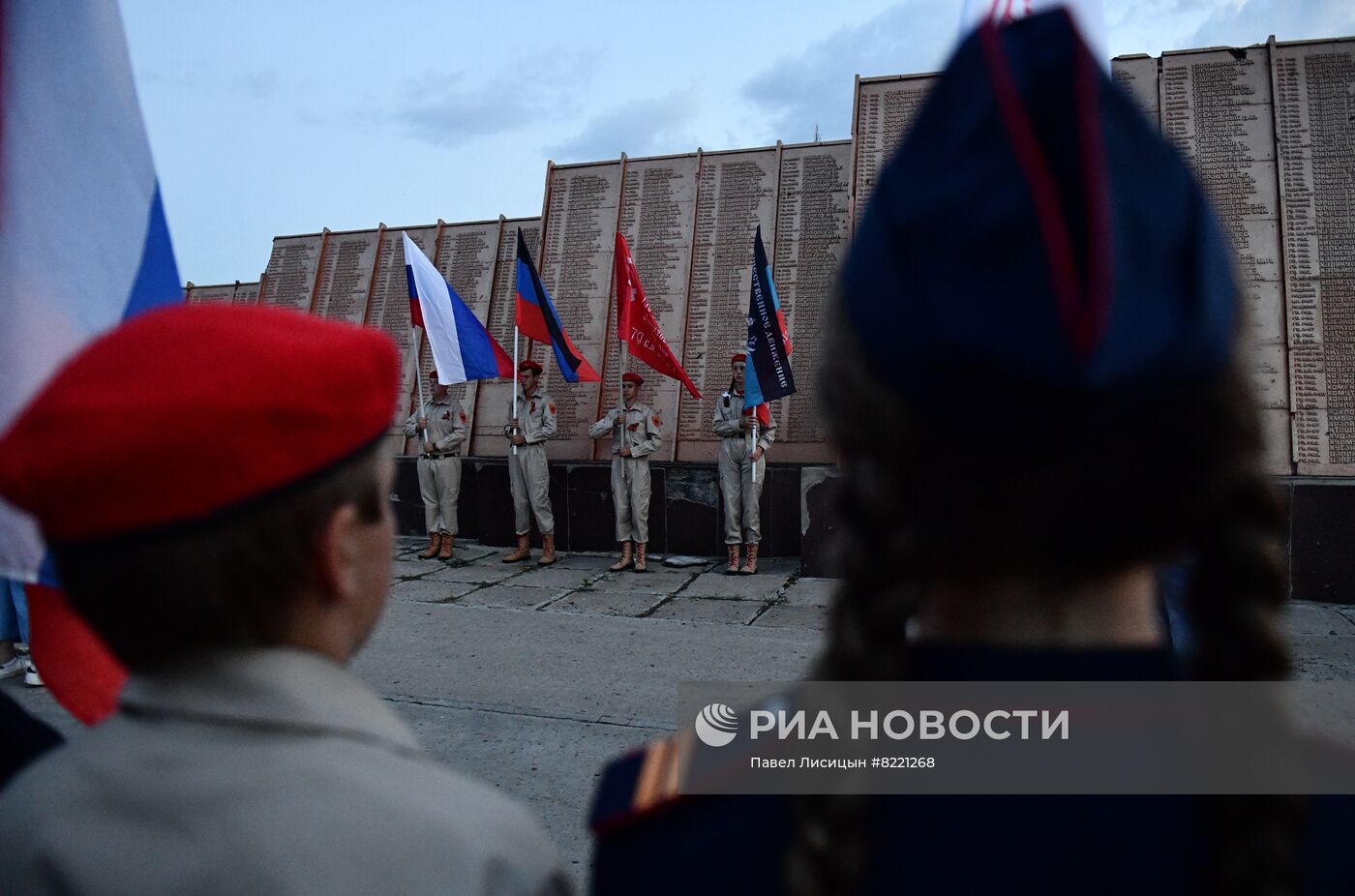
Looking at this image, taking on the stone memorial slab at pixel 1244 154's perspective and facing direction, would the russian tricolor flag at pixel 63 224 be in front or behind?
in front

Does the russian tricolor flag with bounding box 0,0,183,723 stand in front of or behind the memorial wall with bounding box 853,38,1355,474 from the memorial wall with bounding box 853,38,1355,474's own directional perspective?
in front

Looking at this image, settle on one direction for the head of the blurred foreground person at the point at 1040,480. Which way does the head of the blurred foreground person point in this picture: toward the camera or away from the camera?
away from the camera

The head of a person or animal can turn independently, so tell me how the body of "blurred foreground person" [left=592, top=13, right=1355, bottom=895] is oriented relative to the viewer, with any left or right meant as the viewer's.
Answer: facing away from the viewer

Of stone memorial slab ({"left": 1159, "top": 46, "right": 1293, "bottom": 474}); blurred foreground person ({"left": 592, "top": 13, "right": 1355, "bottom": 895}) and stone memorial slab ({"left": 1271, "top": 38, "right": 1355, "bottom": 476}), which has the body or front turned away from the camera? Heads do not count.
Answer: the blurred foreground person

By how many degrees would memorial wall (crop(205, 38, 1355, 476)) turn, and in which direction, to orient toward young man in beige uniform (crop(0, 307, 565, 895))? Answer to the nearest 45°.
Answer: approximately 45° to its left

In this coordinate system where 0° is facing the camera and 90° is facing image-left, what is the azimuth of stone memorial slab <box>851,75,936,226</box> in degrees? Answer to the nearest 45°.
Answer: approximately 0°

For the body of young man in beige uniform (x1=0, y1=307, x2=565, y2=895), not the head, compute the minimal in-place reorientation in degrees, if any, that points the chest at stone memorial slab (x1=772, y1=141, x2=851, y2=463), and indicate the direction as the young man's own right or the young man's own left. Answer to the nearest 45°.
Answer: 0° — they already face it

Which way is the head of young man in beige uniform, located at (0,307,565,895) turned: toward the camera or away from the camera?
away from the camera

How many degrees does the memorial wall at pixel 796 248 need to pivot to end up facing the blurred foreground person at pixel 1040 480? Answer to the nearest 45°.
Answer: approximately 45° to its left

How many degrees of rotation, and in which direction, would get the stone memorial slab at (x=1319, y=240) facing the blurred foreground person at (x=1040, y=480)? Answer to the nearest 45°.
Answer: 0° — it already faces them

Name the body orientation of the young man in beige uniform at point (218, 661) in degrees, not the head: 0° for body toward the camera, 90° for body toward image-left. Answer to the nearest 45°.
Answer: approximately 225°
